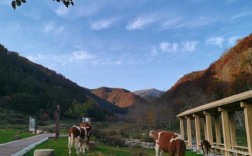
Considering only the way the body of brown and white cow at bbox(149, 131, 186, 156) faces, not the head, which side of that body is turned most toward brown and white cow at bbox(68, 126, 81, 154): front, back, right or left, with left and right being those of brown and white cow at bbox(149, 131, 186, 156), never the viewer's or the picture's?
front

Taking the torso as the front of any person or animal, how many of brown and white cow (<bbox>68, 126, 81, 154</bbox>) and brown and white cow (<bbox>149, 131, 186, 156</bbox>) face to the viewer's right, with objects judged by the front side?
0

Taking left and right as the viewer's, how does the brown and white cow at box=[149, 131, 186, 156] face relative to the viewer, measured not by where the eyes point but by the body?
facing away from the viewer and to the left of the viewer
